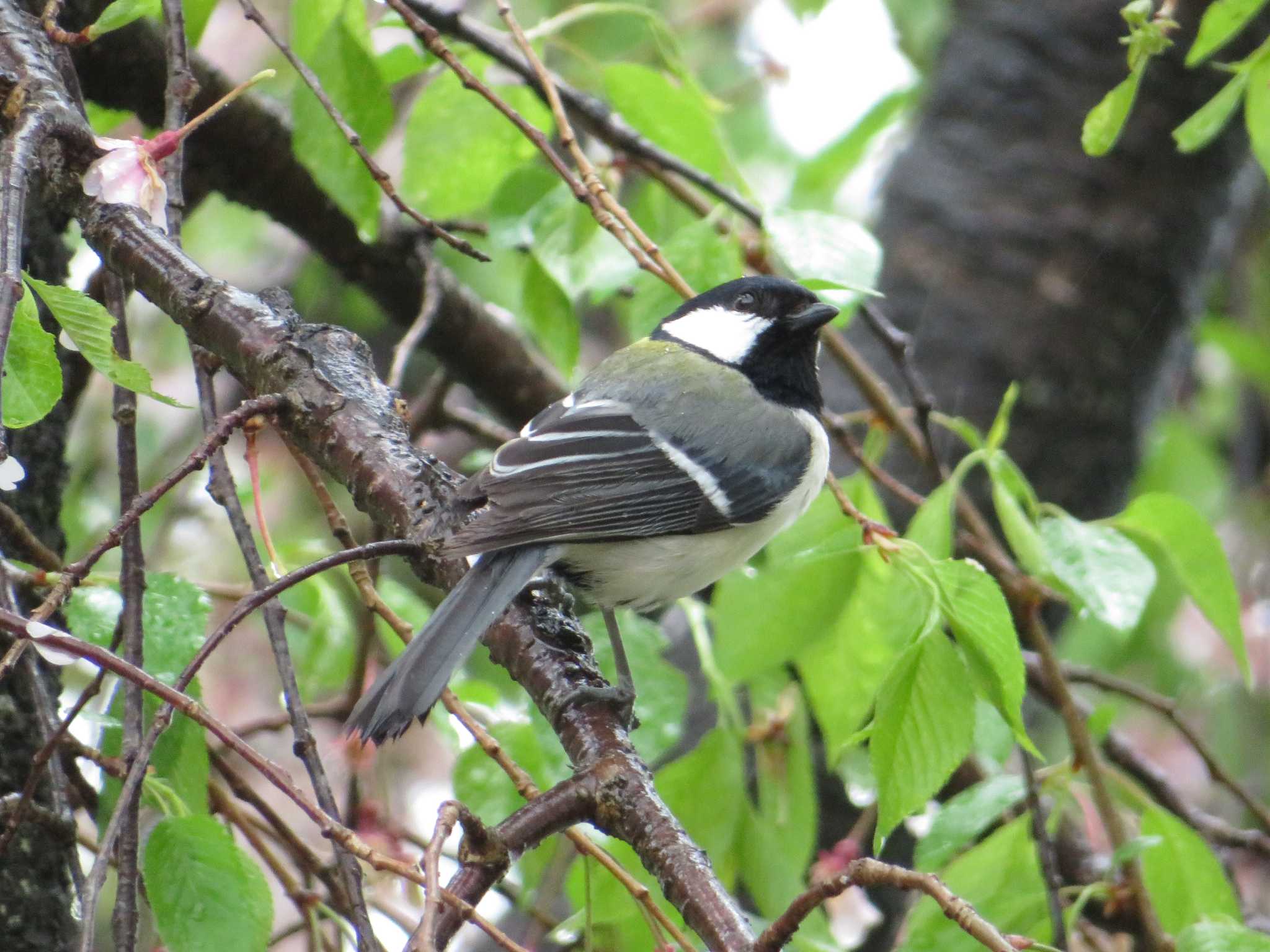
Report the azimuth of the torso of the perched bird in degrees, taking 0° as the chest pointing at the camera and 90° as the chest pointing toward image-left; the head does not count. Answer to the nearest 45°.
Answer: approximately 270°

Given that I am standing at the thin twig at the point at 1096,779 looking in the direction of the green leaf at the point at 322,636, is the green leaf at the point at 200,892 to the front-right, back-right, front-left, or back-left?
front-left

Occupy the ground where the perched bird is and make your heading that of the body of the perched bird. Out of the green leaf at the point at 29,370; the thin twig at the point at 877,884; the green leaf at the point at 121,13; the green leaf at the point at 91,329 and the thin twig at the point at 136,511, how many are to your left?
0

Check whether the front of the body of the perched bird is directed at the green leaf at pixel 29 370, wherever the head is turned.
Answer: no

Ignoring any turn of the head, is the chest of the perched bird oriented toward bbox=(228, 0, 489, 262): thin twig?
no

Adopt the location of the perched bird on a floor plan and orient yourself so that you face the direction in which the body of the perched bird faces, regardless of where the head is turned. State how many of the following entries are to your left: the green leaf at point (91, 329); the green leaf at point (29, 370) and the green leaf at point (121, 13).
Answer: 0

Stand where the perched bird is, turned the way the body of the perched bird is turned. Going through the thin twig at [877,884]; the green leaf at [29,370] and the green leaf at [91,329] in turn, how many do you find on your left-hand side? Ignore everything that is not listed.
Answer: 0

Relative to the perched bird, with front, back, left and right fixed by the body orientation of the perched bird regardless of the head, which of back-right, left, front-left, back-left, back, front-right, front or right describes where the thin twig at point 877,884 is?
right

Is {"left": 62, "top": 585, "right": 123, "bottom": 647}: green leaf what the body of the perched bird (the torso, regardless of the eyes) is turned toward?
no

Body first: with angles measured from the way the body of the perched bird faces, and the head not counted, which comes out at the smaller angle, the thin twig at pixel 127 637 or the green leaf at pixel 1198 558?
the green leaf
